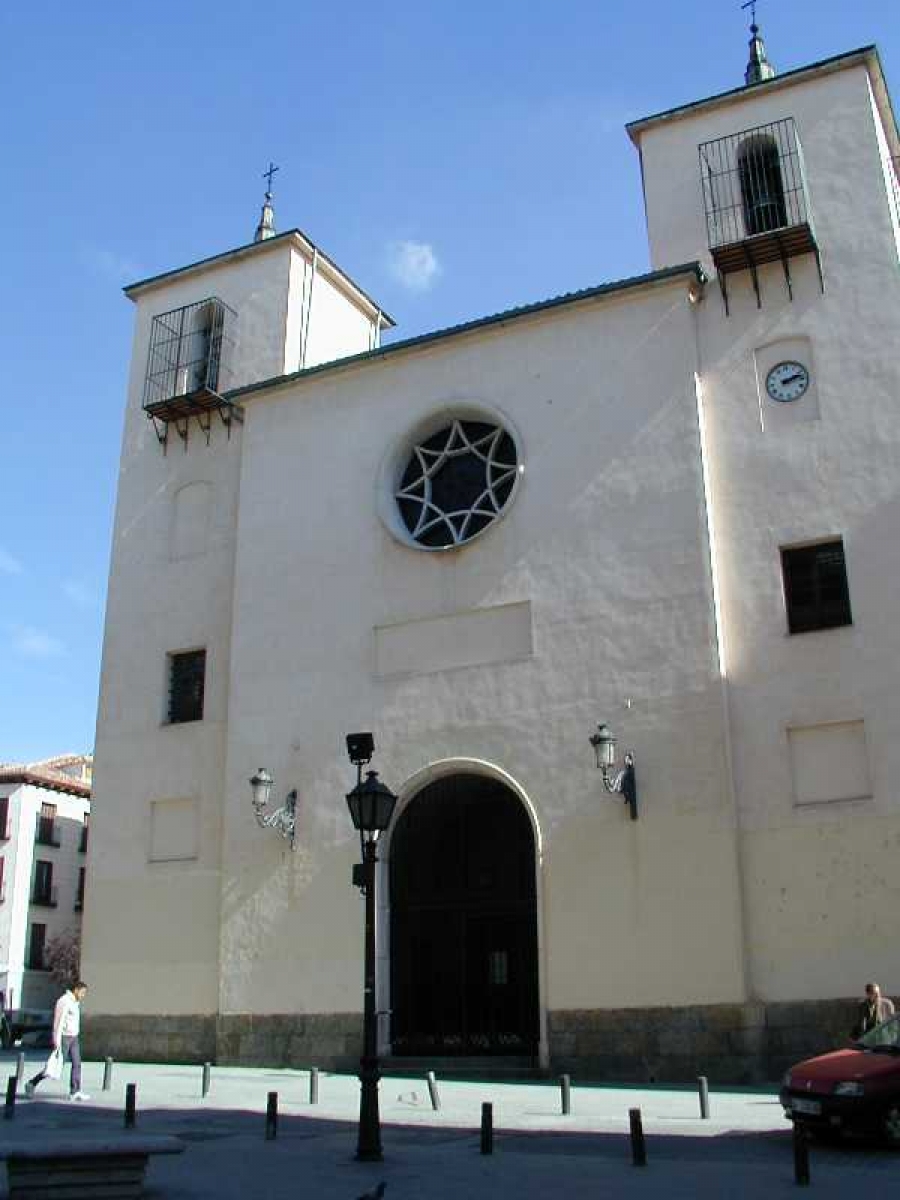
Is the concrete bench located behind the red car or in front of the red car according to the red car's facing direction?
in front

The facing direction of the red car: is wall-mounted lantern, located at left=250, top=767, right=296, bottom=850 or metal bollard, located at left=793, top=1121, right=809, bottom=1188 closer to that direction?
the metal bollard

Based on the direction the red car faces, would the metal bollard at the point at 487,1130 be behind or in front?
in front

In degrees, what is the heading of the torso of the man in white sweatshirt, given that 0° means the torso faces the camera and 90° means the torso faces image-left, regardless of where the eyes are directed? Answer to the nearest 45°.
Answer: approximately 270°

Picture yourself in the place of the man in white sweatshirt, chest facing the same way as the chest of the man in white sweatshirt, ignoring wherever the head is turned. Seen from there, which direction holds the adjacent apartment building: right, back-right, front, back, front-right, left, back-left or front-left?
left

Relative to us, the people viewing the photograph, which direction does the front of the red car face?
facing the viewer and to the left of the viewer

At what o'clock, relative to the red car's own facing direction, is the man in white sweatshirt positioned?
The man in white sweatshirt is roughly at 2 o'clock from the red car.

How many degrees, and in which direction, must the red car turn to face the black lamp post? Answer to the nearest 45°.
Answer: approximately 45° to its right
